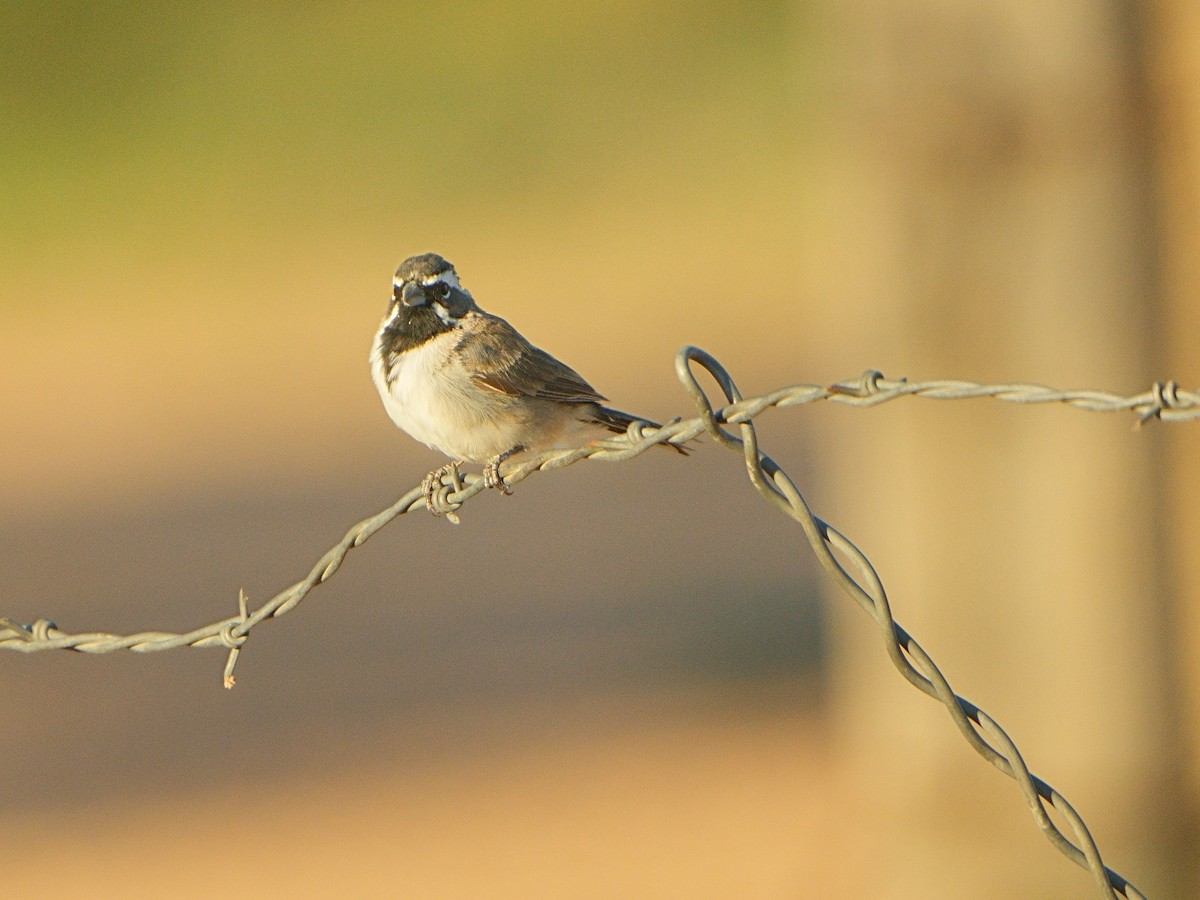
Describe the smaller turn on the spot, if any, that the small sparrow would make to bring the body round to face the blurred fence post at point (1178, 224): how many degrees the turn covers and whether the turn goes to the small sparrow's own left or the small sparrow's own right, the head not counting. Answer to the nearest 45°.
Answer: approximately 135° to the small sparrow's own right

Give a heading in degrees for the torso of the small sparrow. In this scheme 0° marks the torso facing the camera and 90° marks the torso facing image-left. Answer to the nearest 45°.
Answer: approximately 45°

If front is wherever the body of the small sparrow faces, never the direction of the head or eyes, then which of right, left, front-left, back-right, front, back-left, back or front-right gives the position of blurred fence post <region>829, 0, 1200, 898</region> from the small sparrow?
back-left
